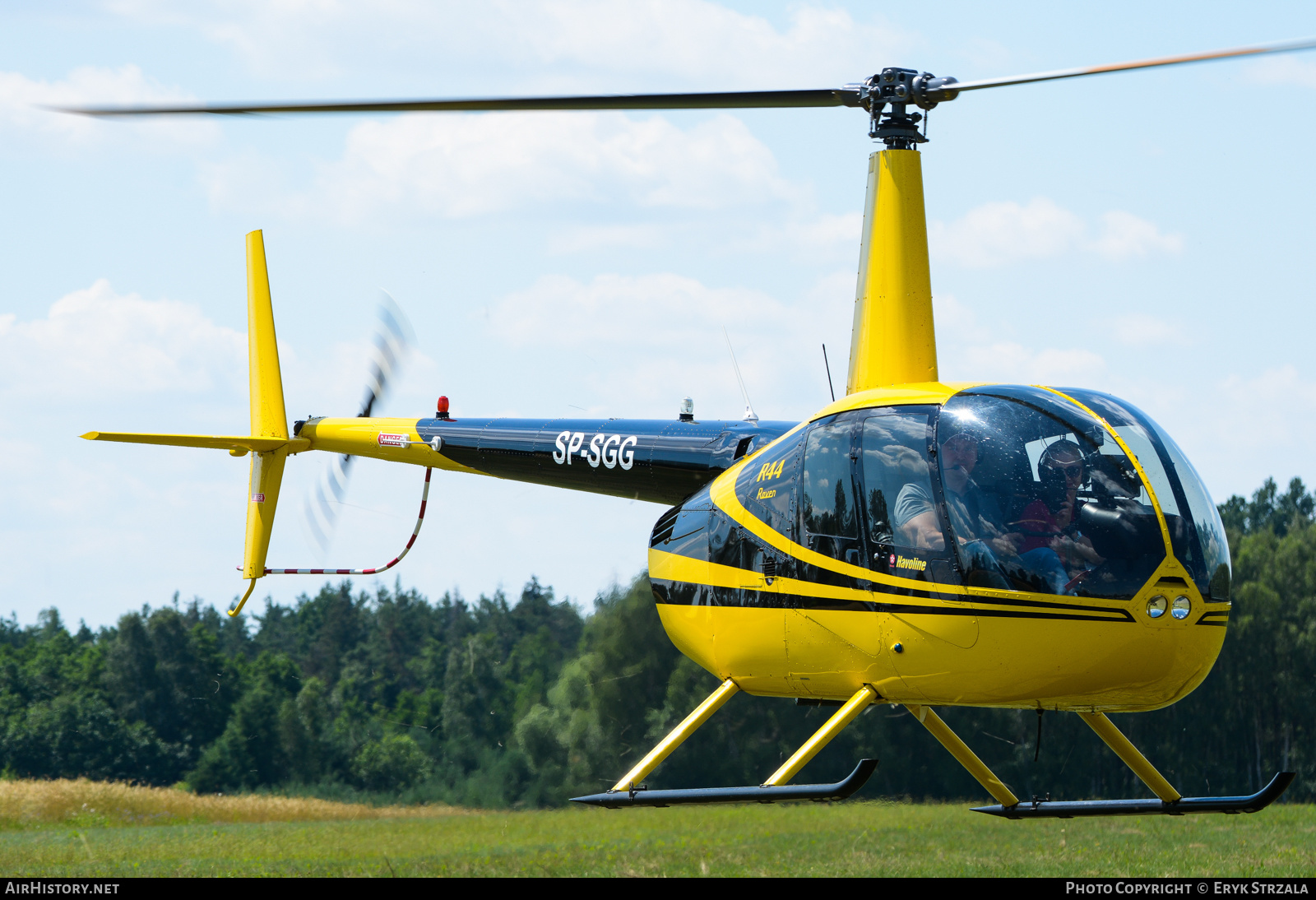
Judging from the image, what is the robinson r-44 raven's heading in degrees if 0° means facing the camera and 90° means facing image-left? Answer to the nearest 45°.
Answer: approximately 315°

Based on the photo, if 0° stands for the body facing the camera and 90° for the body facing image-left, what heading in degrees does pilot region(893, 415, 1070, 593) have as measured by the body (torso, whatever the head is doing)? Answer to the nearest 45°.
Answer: approximately 315°
